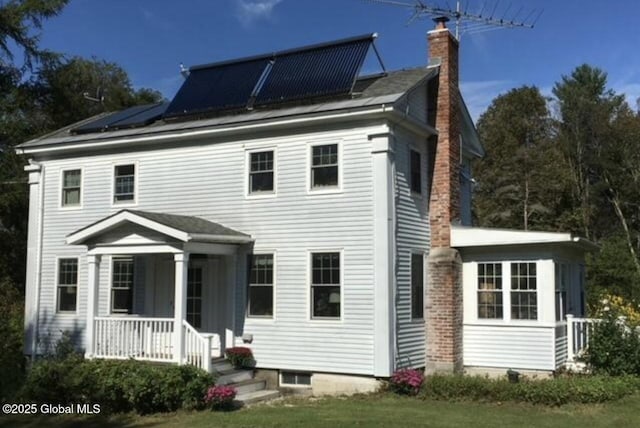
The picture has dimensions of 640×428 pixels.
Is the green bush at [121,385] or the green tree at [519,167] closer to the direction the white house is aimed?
the green bush

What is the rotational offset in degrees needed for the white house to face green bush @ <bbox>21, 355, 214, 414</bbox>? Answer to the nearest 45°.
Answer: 0° — it already faces it

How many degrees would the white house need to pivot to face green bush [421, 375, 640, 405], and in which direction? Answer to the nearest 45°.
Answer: approximately 90° to its left

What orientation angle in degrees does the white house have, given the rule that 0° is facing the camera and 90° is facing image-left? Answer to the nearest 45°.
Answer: approximately 45°

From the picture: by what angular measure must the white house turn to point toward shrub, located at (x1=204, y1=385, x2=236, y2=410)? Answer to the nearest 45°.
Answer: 0° — it already faces it
